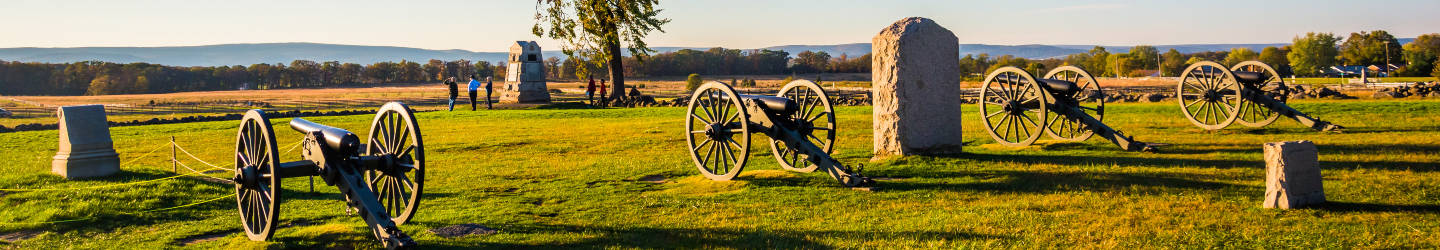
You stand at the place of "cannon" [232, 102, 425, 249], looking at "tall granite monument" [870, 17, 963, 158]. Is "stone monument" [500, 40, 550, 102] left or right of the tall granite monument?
left

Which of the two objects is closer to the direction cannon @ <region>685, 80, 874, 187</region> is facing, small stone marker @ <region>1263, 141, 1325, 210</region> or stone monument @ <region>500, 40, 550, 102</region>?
the stone monument

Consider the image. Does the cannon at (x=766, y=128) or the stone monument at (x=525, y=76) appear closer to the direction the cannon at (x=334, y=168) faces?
the stone monument

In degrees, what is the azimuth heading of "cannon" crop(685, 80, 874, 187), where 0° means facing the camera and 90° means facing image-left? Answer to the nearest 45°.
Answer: approximately 135°

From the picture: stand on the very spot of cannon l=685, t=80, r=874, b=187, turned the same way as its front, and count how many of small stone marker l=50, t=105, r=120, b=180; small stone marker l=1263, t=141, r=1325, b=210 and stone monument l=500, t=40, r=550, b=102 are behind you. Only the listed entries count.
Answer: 1

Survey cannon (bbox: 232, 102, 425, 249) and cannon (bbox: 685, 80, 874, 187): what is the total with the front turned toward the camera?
0

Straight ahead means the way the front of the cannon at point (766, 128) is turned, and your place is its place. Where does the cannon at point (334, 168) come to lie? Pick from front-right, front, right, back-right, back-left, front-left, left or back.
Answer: left

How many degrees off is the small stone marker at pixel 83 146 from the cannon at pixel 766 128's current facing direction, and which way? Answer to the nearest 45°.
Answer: approximately 45° to its left

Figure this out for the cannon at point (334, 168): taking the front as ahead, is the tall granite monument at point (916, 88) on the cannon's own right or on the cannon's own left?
on the cannon's own right

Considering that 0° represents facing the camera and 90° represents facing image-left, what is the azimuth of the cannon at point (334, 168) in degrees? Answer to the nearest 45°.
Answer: approximately 135°

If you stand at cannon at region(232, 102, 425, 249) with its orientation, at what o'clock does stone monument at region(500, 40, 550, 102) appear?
The stone monument is roughly at 2 o'clock from the cannon.

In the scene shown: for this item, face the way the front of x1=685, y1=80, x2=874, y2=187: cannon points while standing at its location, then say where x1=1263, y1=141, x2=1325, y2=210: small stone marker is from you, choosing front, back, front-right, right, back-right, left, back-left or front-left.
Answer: back

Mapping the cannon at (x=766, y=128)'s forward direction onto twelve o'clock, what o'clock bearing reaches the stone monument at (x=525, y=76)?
The stone monument is roughly at 1 o'clock from the cannon.

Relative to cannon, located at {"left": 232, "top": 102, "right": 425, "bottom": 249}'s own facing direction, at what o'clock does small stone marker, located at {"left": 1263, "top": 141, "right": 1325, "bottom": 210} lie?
The small stone marker is roughly at 5 o'clock from the cannon.

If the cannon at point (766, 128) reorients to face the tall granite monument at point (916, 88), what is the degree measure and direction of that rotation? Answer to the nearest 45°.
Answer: approximately 90° to its right
